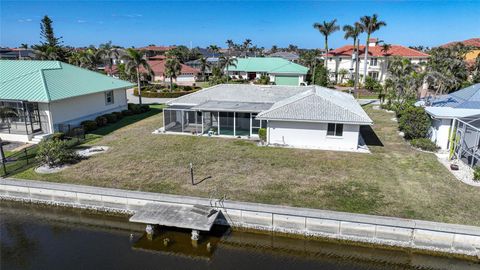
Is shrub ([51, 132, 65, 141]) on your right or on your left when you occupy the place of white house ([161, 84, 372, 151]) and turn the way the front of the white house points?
on your left

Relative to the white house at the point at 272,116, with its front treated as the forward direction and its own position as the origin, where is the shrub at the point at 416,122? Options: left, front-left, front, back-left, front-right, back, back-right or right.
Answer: right

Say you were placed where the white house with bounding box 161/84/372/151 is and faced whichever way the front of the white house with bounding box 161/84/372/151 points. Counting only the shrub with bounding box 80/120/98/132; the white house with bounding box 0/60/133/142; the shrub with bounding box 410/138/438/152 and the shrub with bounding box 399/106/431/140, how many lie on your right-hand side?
2

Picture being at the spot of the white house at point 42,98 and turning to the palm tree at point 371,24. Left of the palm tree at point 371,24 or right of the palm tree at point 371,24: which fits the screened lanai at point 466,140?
right

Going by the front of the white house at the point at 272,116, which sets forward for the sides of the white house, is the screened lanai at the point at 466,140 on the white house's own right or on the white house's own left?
on the white house's own right

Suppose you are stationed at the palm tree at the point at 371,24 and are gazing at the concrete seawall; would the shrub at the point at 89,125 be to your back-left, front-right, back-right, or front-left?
front-right

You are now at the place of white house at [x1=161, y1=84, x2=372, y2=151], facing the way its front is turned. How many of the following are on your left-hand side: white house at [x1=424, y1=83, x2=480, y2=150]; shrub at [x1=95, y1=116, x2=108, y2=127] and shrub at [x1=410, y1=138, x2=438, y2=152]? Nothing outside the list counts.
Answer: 1

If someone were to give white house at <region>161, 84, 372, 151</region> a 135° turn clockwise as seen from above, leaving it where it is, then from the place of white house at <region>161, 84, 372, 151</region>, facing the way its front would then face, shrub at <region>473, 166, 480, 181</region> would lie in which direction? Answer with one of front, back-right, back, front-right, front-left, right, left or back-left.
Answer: front

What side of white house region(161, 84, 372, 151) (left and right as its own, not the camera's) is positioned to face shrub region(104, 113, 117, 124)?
left

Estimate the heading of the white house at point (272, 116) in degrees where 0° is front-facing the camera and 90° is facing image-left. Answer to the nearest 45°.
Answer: approximately 180°

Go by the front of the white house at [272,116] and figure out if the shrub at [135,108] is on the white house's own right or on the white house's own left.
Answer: on the white house's own left

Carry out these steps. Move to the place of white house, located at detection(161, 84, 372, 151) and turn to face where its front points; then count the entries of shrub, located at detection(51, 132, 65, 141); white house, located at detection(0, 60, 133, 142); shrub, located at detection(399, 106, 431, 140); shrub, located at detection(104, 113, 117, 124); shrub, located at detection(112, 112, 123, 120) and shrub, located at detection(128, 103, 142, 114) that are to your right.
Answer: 1

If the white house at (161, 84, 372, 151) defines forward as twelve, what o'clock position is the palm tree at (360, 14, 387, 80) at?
The palm tree is roughly at 1 o'clock from the white house.

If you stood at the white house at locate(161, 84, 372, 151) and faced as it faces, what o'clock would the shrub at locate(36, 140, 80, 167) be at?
The shrub is roughly at 8 o'clock from the white house.

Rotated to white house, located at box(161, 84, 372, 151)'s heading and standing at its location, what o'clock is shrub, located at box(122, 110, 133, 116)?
The shrub is roughly at 10 o'clock from the white house.
